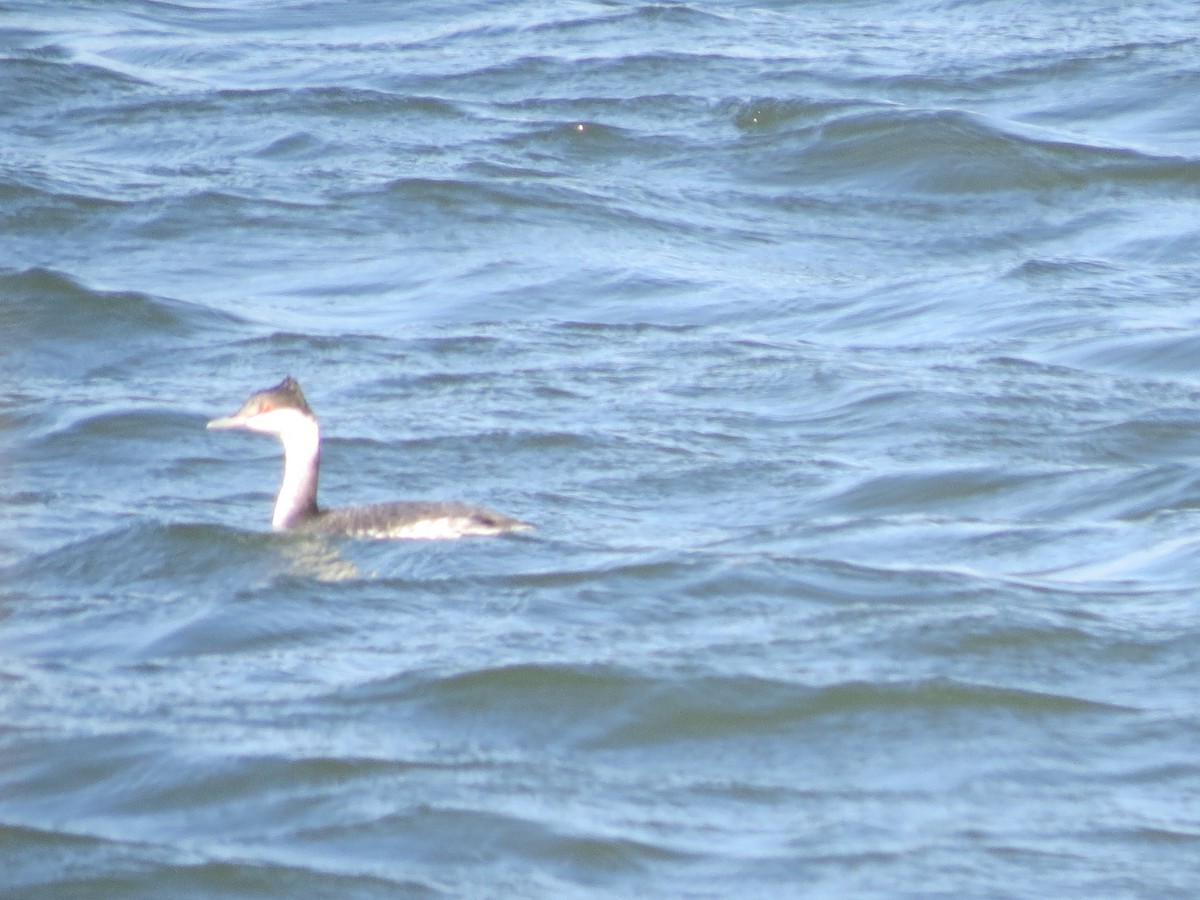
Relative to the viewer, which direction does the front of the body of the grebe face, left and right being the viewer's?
facing to the left of the viewer
